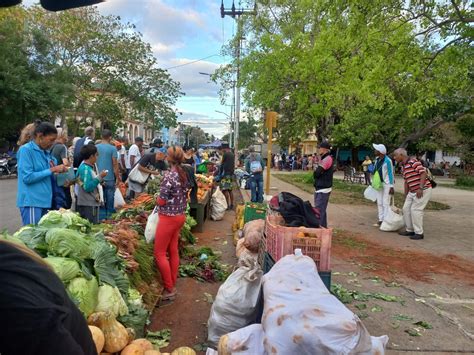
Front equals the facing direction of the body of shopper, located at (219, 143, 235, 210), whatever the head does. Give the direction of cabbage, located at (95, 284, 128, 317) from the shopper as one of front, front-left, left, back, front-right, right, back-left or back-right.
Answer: left

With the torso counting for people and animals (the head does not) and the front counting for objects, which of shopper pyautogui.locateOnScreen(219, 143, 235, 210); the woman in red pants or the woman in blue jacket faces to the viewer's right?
the woman in blue jacket

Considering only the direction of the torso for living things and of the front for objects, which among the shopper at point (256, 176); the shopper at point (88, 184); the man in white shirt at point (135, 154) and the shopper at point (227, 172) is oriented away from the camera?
the shopper at point (256, 176)

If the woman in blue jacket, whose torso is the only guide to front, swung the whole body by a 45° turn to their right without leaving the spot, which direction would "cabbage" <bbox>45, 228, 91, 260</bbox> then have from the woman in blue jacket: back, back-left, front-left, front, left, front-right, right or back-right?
front-right

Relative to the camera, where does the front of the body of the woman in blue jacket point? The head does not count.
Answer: to the viewer's right

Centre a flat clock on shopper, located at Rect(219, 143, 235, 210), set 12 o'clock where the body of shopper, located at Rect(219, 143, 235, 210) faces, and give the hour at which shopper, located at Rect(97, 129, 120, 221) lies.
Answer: shopper, located at Rect(97, 129, 120, 221) is roughly at 10 o'clock from shopper, located at Rect(219, 143, 235, 210).
